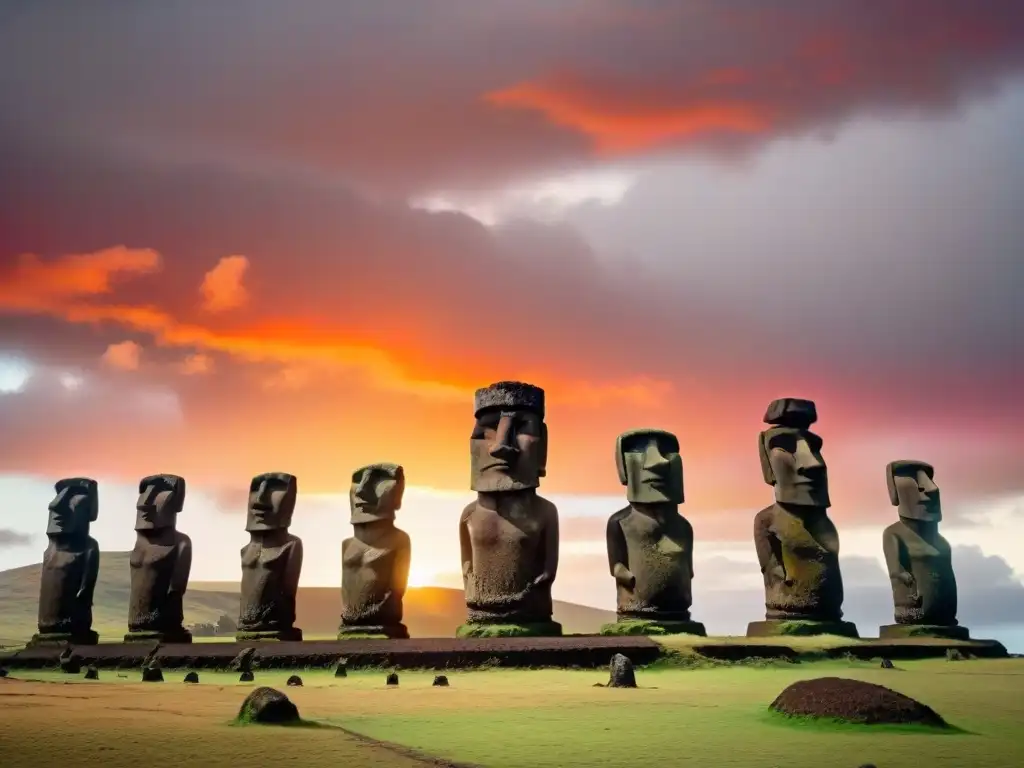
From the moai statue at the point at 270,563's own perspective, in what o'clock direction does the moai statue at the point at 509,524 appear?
the moai statue at the point at 509,524 is roughly at 9 o'clock from the moai statue at the point at 270,563.

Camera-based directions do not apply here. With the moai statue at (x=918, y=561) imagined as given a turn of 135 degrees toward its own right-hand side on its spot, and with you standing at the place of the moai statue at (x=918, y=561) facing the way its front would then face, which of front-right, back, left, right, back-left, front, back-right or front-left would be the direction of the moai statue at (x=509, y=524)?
front-left

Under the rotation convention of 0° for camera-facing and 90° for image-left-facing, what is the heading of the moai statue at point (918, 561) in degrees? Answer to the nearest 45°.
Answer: approximately 315°

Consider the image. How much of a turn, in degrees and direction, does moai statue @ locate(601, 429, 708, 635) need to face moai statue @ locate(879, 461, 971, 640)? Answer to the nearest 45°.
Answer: approximately 90° to its left

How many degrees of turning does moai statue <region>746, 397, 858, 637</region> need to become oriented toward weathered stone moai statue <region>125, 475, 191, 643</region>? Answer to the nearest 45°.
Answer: approximately 135° to its right

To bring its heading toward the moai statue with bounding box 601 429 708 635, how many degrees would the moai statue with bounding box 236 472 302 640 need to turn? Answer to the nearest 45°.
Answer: approximately 90° to its left

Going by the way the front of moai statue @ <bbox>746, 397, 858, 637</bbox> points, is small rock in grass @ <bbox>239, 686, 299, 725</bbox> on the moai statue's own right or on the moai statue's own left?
on the moai statue's own right

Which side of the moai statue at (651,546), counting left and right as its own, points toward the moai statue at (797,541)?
left

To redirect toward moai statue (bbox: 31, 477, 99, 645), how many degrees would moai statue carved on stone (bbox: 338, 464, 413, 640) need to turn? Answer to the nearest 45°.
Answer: approximately 90° to its right
